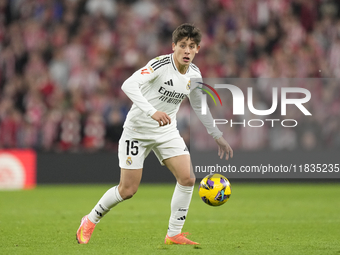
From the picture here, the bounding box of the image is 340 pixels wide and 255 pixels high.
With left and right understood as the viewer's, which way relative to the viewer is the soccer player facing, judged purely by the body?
facing the viewer and to the right of the viewer
